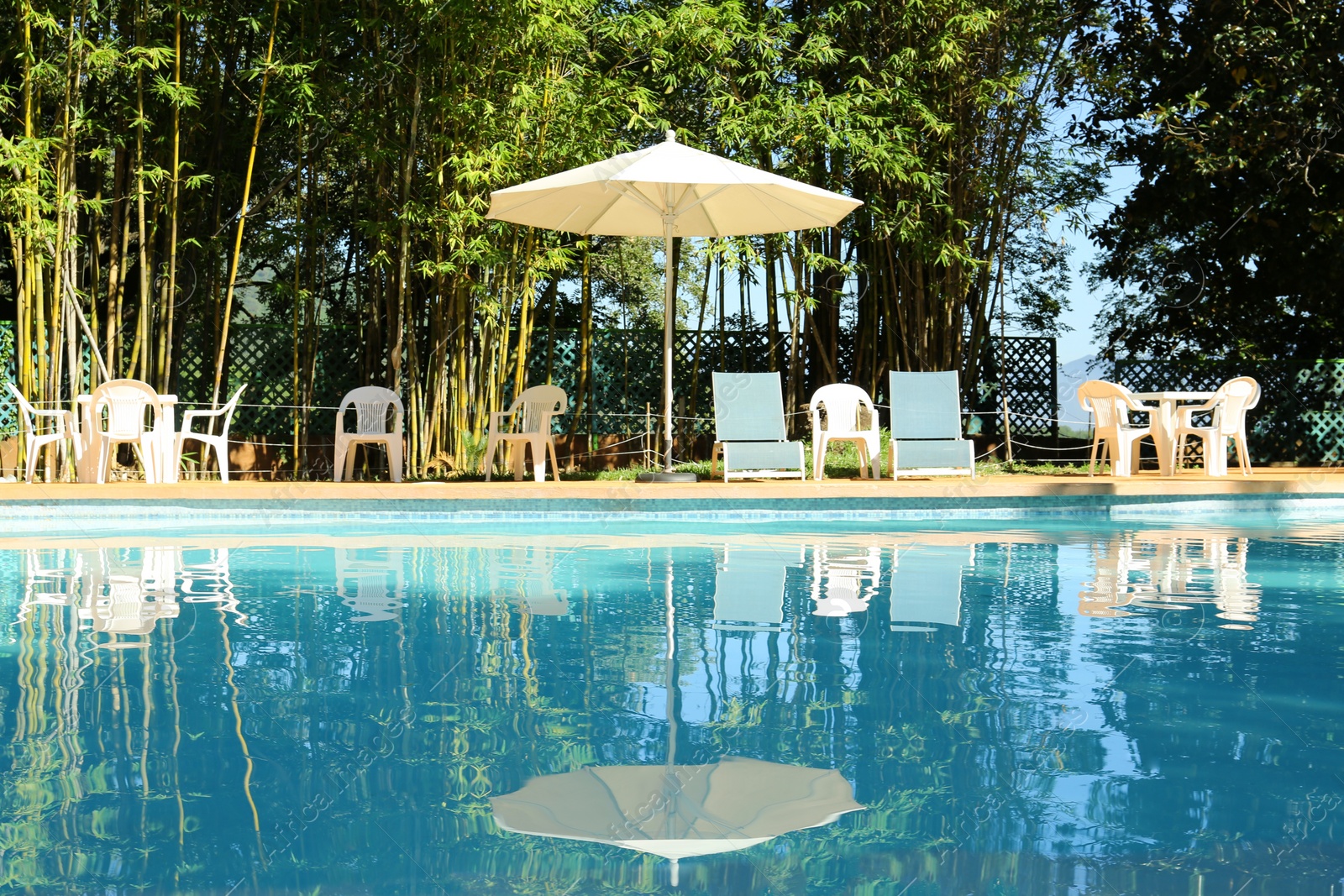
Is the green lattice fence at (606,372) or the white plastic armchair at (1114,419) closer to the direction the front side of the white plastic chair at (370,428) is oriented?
the white plastic armchair

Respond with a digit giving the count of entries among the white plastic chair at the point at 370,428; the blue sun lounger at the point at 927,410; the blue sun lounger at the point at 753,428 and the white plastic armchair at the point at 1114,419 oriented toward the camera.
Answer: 3

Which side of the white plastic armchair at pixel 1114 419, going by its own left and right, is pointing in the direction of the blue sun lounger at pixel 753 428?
back

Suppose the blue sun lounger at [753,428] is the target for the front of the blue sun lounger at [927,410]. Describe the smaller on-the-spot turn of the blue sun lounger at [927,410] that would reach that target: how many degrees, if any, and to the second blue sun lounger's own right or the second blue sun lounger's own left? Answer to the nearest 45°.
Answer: approximately 45° to the second blue sun lounger's own right

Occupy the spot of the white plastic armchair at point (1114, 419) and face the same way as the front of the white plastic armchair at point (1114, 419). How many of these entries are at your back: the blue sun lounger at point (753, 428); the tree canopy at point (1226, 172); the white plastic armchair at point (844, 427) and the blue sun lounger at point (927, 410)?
3

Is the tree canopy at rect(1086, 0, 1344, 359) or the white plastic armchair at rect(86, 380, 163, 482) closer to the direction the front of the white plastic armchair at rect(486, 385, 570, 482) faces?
the white plastic armchair

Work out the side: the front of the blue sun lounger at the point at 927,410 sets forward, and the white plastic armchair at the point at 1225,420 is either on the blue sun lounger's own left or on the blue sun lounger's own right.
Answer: on the blue sun lounger's own left

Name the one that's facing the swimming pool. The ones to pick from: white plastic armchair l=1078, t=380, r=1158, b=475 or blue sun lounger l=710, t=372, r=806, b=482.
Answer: the blue sun lounger

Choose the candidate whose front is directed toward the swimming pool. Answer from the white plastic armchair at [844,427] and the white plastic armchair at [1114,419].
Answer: the white plastic armchair at [844,427]

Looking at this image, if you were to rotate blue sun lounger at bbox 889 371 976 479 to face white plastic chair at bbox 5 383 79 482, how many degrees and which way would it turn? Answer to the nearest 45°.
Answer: approximately 90° to its right

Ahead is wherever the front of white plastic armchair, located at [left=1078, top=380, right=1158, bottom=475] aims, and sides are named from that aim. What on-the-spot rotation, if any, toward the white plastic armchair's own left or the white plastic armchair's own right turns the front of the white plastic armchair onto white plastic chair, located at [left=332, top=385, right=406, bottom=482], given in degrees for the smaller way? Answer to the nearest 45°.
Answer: approximately 180°
